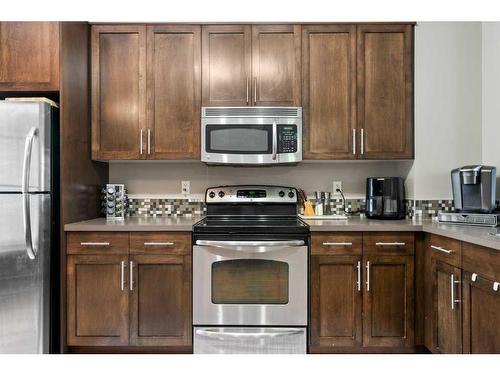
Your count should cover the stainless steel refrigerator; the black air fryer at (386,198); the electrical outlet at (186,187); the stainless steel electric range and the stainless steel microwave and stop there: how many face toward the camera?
5

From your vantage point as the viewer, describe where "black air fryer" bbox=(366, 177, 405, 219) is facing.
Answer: facing the viewer

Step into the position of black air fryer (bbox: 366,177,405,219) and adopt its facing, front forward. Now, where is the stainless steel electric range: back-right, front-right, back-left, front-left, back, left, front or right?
front-right

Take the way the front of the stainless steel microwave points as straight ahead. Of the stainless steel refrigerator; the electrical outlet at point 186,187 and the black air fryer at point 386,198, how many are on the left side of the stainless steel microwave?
1

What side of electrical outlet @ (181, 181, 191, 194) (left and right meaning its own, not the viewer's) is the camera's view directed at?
front

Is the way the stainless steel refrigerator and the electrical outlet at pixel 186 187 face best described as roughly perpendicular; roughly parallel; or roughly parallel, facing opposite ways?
roughly parallel

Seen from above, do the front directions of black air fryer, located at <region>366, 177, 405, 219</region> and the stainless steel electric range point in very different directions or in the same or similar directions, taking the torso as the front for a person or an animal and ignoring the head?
same or similar directions

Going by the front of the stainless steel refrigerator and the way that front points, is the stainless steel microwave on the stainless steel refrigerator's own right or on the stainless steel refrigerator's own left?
on the stainless steel refrigerator's own left

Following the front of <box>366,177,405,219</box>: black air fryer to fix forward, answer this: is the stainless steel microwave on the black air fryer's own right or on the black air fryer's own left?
on the black air fryer's own right

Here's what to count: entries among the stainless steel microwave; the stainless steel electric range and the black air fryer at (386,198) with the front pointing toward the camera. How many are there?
3

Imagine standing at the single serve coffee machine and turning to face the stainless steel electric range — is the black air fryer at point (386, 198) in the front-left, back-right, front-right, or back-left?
front-right

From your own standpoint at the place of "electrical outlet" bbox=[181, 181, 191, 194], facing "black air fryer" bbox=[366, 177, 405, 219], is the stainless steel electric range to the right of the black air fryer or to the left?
right

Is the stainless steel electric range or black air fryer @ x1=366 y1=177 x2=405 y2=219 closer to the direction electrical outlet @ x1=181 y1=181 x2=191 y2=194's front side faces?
the stainless steel electric range

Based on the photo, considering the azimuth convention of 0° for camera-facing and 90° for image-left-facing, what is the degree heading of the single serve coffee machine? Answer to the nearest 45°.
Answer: approximately 45°

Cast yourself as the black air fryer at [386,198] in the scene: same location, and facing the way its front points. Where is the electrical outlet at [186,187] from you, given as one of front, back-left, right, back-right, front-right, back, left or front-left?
right
